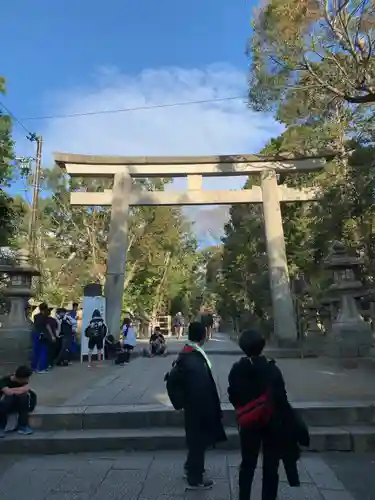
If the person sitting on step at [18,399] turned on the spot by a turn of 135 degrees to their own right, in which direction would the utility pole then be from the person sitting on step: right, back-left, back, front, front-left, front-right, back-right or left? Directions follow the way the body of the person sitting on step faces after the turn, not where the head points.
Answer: right

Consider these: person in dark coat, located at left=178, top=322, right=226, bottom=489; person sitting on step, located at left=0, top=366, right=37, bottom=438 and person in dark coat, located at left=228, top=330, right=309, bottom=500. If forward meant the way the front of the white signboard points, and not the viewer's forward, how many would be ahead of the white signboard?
3

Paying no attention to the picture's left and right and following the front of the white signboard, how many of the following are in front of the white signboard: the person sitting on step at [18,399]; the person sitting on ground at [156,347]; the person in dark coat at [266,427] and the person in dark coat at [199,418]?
3

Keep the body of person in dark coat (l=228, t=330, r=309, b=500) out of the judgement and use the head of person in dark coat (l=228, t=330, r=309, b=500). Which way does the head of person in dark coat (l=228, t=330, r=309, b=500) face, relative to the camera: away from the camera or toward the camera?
away from the camera

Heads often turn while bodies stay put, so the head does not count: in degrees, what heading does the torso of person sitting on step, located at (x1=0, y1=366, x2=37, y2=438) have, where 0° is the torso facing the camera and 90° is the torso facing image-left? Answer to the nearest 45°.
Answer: approximately 315°

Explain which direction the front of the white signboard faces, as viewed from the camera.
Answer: facing the viewer

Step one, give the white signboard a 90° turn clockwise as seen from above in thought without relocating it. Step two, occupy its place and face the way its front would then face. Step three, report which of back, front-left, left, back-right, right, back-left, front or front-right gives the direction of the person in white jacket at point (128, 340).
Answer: back

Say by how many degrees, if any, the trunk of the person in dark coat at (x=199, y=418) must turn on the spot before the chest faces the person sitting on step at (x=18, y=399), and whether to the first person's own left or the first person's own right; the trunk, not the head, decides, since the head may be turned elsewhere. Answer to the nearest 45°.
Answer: approximately 135° to the first person's own left
